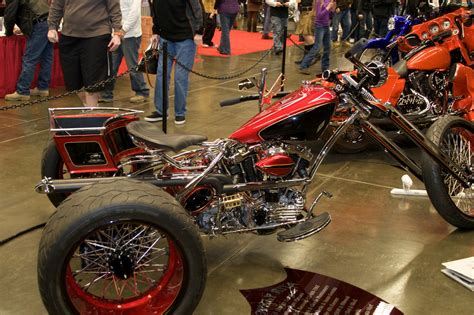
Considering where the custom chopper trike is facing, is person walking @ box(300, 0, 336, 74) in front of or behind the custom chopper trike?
in front

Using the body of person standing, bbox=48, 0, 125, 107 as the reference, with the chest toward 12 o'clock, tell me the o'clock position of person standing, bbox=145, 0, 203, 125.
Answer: person standing, bbox=145, 0, 203, 125 is roughly at 10 o'clock from person standing, bbox=48, 0, 125, 107.

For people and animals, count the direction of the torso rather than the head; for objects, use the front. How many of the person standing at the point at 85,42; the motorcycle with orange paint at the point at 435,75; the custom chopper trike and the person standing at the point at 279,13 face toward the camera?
2

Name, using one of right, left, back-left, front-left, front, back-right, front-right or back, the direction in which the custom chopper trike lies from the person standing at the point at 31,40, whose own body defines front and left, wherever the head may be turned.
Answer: front-left

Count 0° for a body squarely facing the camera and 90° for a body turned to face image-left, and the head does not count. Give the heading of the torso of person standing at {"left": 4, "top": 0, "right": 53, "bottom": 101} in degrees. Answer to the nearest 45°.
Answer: approximately 45°

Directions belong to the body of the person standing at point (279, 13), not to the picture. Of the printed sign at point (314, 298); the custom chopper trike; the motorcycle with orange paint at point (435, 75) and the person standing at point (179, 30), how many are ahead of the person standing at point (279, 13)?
4

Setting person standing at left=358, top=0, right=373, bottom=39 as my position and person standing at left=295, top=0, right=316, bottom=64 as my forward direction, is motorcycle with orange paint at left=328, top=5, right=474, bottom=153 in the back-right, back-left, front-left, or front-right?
front-left

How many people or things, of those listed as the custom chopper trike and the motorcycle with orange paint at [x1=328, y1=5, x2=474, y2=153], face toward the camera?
0

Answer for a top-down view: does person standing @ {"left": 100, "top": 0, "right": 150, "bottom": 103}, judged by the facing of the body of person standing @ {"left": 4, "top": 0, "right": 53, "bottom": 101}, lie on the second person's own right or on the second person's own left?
on the second person's own left

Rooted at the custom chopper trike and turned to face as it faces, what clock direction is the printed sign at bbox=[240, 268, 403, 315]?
The printed sign is roughly at 2 o'clock from the custom chopper trike.

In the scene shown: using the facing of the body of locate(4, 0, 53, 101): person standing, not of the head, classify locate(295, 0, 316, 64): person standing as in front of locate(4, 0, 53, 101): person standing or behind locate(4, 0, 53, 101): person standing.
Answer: behind

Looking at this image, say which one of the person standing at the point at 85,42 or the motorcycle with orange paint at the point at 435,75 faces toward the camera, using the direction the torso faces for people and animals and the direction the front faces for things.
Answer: the person standing

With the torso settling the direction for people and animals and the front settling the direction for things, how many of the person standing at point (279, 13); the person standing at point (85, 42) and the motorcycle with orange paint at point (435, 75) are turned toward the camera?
2

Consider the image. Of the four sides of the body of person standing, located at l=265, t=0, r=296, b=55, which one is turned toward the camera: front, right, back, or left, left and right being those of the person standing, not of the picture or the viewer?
front

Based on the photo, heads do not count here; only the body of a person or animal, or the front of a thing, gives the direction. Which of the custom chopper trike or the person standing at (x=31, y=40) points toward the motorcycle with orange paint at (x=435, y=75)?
the custom chopper trike
